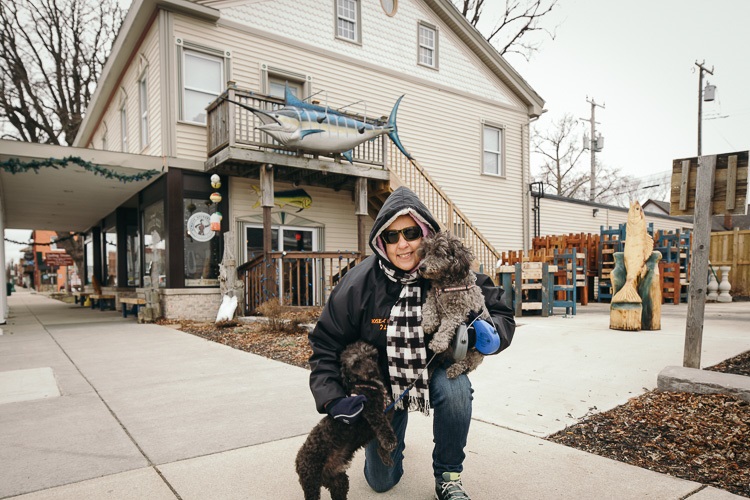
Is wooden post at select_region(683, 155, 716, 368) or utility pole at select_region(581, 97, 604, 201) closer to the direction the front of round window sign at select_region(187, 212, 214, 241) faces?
the wooden post

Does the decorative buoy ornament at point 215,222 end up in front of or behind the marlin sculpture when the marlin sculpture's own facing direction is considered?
in front

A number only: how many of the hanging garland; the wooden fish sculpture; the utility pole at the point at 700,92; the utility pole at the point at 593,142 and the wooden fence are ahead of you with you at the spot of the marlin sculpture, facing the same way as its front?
1

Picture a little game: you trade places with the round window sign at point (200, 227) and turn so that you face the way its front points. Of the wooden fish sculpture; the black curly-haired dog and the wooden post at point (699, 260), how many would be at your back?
0

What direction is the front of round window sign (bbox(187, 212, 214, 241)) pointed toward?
toward the camera

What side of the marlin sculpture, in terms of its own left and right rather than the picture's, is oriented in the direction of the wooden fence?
back

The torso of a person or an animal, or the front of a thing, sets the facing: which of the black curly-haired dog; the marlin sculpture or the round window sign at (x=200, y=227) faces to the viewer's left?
the marlin sculpture

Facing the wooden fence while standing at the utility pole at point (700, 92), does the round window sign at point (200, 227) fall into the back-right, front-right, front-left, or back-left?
front-right

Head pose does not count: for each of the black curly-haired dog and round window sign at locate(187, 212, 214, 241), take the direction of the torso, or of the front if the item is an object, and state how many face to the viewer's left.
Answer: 0

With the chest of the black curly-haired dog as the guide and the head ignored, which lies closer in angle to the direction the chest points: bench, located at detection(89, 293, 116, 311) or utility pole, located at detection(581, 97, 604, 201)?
the utility pole

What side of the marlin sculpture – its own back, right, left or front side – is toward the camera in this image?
left

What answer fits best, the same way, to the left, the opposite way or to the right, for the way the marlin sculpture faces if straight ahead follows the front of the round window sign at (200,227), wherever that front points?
to the right

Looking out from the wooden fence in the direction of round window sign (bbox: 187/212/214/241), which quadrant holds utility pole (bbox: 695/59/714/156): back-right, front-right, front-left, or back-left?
back-right
